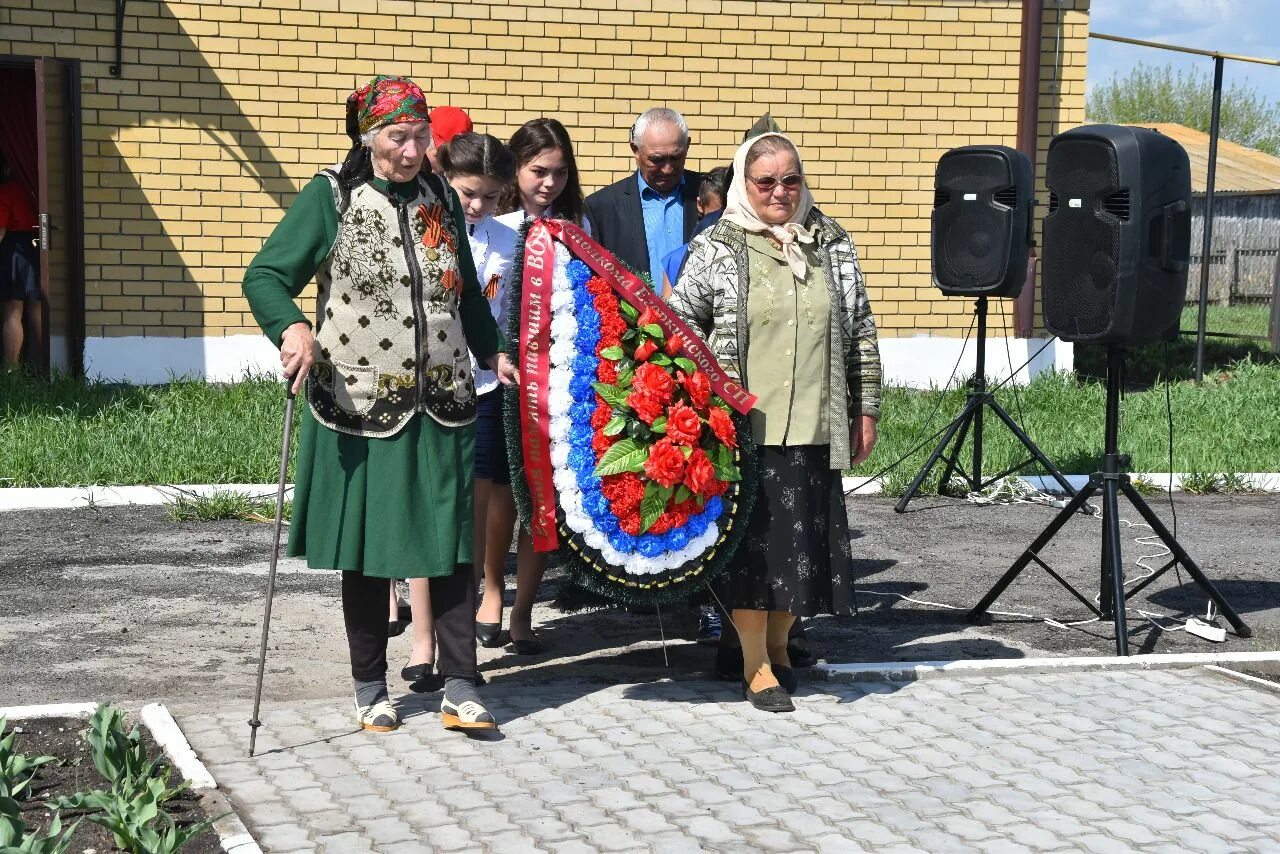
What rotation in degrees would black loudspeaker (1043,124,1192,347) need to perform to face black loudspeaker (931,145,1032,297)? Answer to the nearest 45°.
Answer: approximately 135° to its right

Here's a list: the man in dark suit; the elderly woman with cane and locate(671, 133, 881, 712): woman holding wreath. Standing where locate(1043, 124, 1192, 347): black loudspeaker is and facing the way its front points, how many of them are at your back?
0

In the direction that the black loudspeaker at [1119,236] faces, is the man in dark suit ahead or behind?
ahead

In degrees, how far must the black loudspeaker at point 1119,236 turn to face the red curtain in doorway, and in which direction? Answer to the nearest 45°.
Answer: approximately 90° to its right

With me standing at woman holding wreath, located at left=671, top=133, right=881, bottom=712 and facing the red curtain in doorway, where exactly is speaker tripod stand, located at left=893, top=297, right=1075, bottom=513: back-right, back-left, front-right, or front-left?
front-right

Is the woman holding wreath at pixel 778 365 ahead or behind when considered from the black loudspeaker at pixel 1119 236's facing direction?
ahead

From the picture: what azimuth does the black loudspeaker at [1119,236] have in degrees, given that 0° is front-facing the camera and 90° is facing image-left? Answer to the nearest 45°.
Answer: approximately 45°

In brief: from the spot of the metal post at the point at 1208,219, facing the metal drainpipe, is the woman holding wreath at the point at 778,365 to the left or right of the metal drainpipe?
left

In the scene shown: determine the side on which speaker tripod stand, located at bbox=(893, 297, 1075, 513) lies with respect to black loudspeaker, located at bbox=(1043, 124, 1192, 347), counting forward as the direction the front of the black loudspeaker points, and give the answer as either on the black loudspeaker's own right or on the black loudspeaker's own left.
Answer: on the black loudspeaker's own right

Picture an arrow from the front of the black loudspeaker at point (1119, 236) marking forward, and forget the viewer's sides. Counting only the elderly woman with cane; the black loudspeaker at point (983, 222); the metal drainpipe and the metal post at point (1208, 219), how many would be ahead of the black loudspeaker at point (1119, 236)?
1

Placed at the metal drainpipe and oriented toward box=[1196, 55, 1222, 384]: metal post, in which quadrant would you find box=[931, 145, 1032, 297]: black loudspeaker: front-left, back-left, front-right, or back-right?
back-right

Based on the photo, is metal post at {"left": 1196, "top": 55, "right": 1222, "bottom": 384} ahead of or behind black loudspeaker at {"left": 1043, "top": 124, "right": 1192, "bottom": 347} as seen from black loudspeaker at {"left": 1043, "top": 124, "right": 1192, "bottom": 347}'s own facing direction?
behind

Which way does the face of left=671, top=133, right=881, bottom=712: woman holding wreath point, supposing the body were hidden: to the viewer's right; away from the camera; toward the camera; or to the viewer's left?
toward the camera

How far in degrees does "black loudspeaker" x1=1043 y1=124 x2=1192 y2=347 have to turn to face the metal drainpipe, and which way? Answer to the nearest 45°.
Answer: approximately 135° to its right
